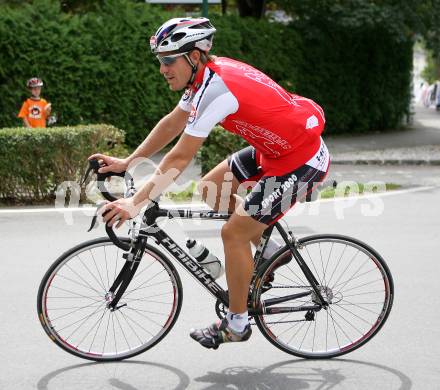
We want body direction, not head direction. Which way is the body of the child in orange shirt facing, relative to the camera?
toward the camera

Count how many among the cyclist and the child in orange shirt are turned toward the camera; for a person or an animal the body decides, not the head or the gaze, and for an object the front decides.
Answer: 1

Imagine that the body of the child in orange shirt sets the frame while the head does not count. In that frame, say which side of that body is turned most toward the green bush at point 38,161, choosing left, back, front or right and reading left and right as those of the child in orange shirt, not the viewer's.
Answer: front

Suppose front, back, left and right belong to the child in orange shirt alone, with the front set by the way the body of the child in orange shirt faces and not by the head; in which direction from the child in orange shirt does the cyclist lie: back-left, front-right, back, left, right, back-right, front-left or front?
front

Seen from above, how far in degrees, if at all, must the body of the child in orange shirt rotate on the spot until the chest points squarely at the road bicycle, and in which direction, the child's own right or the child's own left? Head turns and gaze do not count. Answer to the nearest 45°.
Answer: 0° — they already face it

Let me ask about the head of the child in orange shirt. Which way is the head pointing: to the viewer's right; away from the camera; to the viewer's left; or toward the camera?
toward the camera

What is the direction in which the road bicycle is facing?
to the viewer's left

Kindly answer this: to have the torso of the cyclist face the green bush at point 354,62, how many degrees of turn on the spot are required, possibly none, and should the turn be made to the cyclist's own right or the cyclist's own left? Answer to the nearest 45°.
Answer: approximately 90° to the cyclist's own right

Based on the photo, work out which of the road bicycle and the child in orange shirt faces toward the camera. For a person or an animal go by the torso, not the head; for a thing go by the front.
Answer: the child in orange shirt

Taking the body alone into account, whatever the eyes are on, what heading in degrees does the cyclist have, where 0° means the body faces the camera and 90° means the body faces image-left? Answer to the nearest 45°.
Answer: approximately 90°

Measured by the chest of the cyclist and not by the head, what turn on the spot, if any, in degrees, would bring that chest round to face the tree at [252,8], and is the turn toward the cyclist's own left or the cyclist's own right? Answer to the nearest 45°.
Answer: approximately 90° to the cyclist's own right
